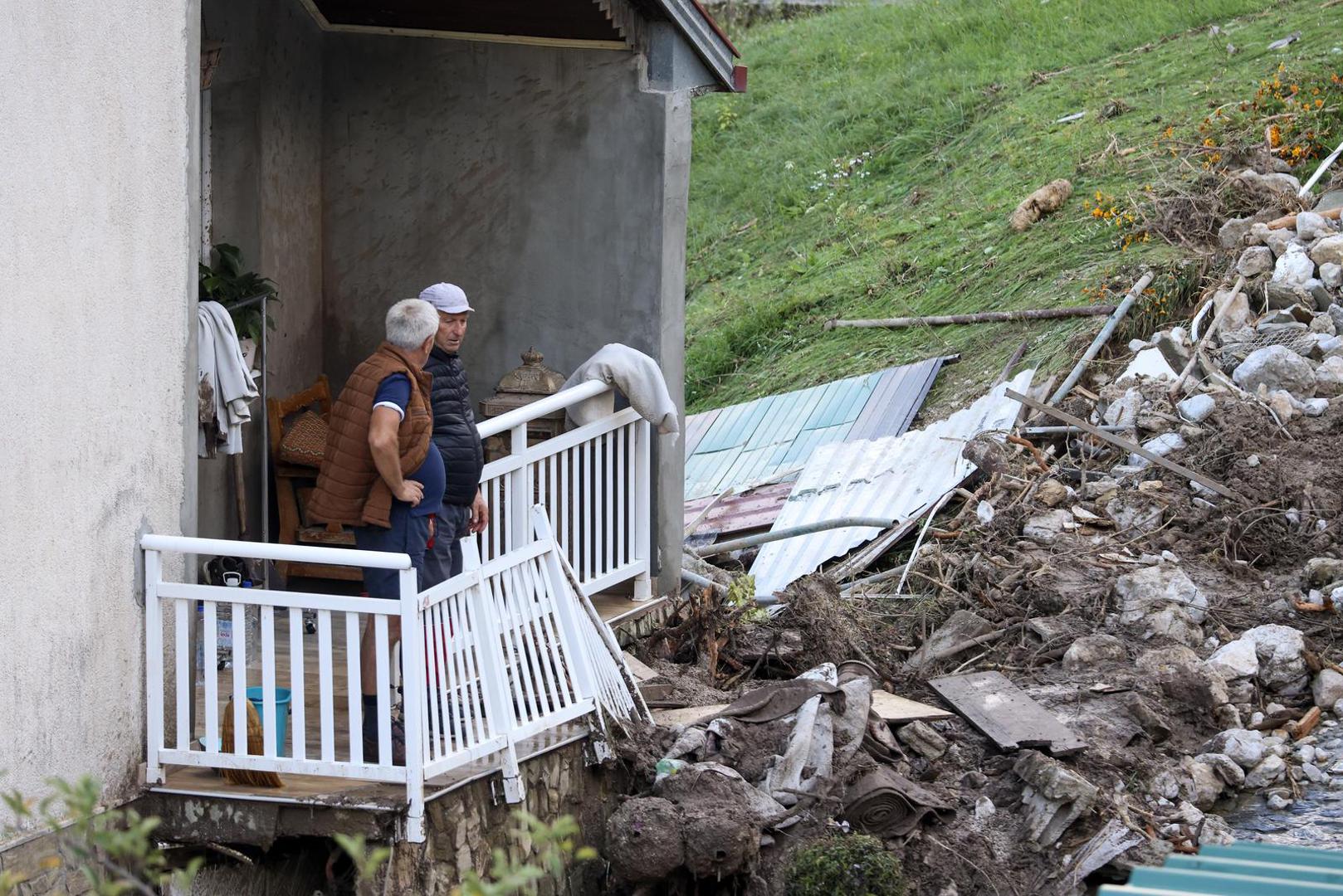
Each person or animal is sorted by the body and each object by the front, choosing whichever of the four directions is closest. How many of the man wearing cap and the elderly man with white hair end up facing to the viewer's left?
0

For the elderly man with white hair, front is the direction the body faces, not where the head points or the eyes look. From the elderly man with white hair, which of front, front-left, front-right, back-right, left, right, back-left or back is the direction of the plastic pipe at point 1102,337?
front-left

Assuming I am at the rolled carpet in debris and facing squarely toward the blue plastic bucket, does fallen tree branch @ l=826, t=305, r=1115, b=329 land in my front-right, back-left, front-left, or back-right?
back-right

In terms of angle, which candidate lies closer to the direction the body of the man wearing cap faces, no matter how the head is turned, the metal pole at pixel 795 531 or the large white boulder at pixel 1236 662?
the large white boulder

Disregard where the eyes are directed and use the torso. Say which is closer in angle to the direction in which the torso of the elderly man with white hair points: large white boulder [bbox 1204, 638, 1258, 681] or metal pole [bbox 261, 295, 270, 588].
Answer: the large white boulder

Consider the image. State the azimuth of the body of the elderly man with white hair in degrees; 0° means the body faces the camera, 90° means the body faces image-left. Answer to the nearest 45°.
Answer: approximately 270°

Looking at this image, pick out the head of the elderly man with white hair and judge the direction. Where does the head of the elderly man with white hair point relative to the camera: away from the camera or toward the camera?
away from the camera

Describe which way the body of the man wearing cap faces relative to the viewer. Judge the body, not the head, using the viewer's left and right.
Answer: facing the viewer and to the right of the viewer
